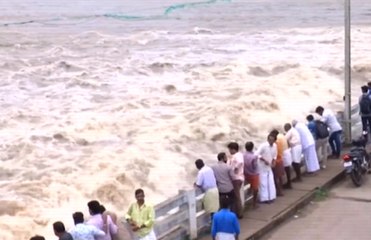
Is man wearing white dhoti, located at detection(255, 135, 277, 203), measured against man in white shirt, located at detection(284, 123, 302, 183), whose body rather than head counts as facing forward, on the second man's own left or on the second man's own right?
on the second man's own left

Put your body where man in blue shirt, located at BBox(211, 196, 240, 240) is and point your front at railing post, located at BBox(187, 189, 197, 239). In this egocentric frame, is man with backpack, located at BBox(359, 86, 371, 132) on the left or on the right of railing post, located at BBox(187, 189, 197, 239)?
right

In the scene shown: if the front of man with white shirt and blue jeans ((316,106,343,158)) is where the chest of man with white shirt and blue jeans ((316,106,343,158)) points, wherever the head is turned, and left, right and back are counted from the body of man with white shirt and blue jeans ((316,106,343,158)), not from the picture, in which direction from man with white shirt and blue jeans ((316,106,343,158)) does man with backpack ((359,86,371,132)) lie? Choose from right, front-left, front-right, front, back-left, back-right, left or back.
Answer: back-right

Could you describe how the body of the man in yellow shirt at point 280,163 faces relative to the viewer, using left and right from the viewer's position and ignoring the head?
facing away from the viewer and to the left of the viewer

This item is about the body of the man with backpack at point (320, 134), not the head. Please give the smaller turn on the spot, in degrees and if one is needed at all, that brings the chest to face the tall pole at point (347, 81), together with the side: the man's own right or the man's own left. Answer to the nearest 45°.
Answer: approximately 45° to the man's own right

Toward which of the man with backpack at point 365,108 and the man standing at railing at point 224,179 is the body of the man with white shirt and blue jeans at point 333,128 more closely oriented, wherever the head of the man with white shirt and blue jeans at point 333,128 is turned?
the man standing at railing

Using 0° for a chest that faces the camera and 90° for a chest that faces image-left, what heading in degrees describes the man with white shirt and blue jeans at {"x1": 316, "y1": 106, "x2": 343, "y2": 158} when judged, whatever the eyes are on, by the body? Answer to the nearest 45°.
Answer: approximately 90°

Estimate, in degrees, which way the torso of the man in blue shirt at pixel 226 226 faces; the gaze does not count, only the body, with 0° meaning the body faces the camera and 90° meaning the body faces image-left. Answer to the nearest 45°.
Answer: approximately 180°

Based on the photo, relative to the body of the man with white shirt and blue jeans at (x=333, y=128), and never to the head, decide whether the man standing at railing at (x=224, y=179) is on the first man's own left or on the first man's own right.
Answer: on the first man's own left
